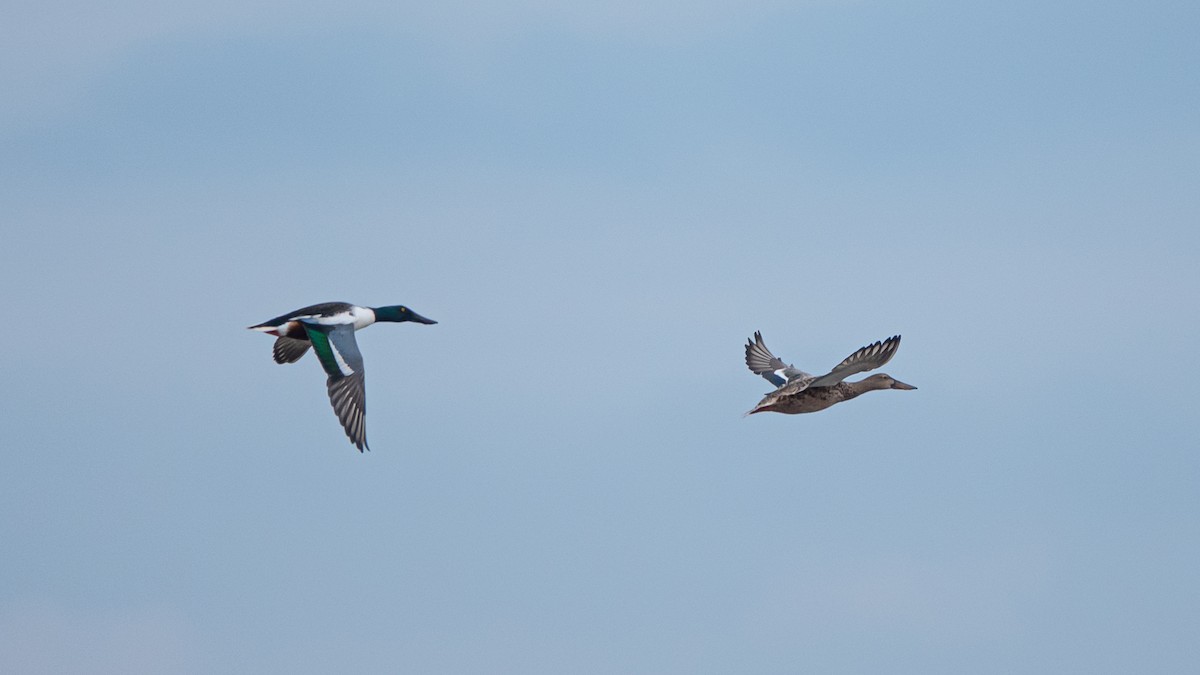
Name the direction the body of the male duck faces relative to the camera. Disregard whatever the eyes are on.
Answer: to the viewer's right

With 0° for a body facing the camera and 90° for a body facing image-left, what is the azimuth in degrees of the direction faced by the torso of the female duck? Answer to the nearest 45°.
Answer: approximately 270°

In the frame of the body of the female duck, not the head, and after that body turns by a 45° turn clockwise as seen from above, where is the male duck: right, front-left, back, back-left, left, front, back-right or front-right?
back-right
